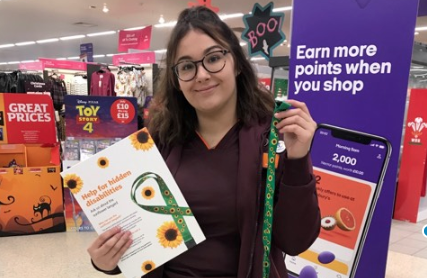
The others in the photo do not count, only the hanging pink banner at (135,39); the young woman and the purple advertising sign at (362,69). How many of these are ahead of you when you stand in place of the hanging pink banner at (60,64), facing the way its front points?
2

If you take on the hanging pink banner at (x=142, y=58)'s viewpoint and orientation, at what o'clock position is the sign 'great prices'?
The sign 'great prices' is roughly at 1 o'clock from the hanging pink banner.

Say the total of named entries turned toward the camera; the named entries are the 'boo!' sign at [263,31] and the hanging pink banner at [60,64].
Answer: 2

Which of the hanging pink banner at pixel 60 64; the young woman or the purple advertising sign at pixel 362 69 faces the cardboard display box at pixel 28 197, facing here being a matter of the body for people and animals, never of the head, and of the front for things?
the hanging pink banner

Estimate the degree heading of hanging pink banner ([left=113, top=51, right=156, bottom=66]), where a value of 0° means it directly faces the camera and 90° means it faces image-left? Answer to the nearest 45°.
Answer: approximately 0°

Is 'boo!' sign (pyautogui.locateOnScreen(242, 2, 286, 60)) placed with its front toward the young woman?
yes

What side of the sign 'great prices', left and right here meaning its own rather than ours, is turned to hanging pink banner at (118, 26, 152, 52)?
back

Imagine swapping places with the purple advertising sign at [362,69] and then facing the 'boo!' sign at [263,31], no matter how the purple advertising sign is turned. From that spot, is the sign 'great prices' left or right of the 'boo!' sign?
left

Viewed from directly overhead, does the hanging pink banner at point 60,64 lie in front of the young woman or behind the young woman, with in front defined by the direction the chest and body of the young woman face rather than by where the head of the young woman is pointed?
behind

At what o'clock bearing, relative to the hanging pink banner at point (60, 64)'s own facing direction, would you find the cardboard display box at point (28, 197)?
The cardboard display box is roughly at 12 o'clock from the hanging pink banner.

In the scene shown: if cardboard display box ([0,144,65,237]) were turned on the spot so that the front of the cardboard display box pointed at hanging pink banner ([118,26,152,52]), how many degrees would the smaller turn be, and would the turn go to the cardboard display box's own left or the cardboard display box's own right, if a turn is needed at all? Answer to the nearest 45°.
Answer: approximately 135° to the cardboard display box's own left
